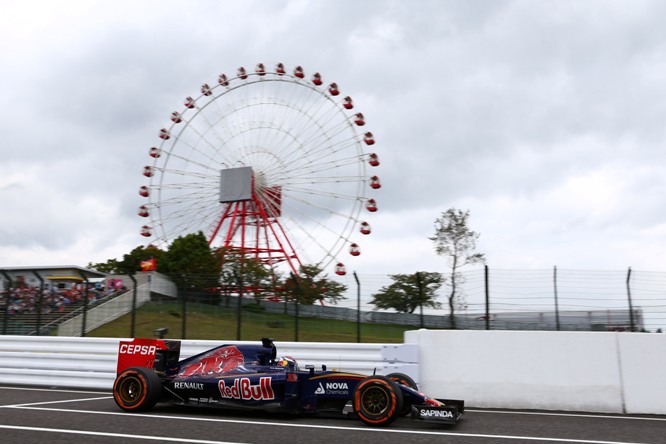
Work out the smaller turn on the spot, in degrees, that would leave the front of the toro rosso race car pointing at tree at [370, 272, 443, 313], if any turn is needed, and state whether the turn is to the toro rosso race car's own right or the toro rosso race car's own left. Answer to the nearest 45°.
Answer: approximately 45° to the toro rosso race car's own left

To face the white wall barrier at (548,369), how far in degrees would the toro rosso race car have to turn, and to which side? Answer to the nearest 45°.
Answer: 0° — it already faces it

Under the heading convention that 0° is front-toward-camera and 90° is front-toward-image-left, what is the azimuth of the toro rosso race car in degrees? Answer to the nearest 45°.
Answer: approximately 270°

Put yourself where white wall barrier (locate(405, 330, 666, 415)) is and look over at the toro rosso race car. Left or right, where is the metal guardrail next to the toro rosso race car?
right

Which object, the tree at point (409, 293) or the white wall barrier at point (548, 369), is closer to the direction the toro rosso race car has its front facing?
the white wall barrier

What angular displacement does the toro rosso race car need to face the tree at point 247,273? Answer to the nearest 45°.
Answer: approximately 90° to its left
